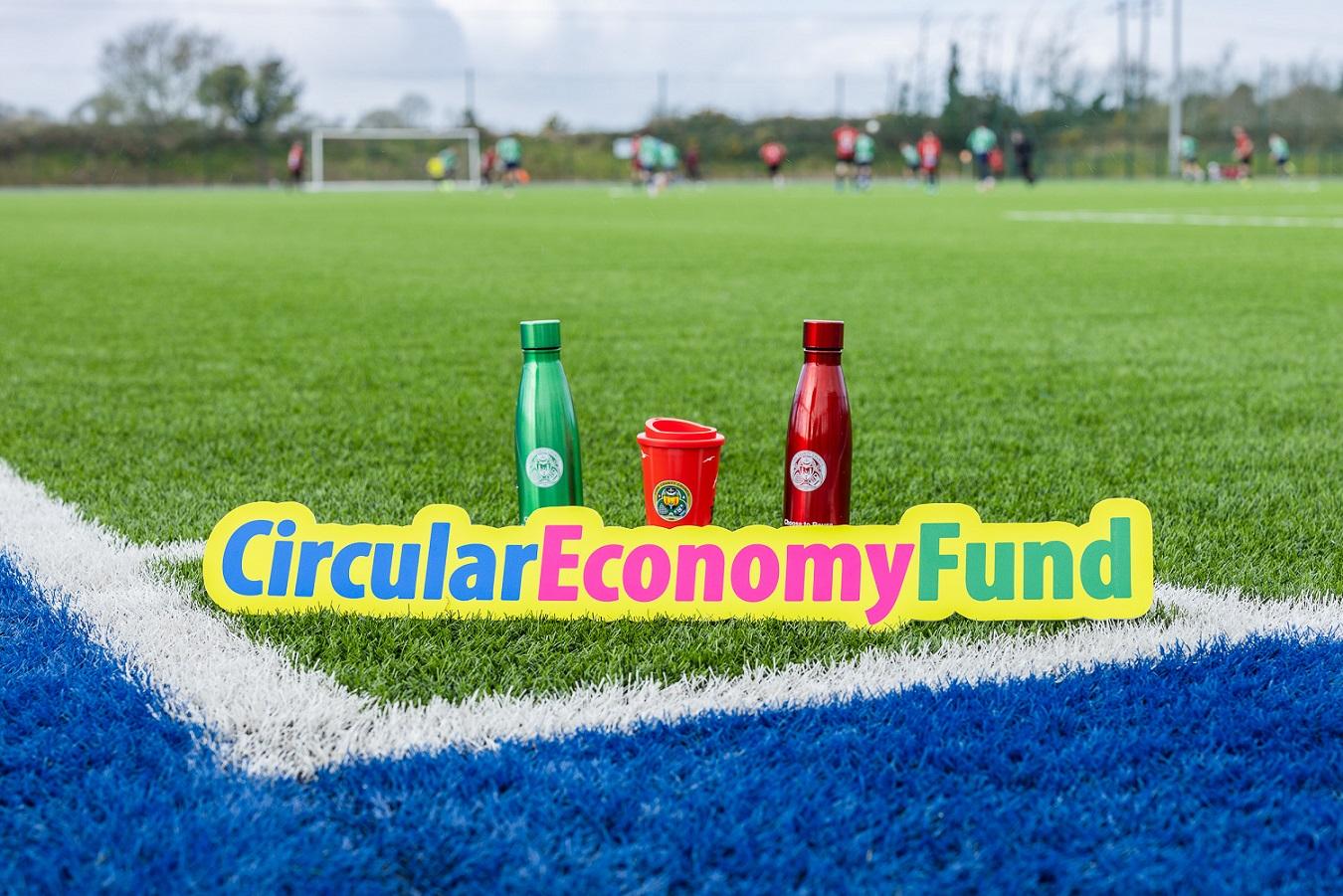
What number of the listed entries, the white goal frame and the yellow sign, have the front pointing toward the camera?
2

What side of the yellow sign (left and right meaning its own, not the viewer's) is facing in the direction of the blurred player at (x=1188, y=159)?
back

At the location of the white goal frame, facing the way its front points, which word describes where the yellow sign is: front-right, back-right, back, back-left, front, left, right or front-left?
front

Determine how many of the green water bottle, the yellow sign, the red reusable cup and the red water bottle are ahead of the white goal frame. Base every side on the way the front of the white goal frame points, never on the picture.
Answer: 4

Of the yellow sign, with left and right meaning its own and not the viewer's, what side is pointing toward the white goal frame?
back

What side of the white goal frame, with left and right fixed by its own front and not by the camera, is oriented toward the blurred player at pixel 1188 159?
left

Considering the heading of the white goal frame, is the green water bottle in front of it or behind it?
in front

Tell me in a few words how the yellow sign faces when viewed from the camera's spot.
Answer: facing the viewer

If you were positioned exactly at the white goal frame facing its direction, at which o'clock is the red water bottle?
The red water bottle is roughly at 12 o'clock from the white goal frame.

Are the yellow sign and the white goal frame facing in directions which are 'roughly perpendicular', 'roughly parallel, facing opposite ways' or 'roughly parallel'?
roughly parallel

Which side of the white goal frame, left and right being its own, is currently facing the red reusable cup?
front

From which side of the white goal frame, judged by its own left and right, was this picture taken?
front
